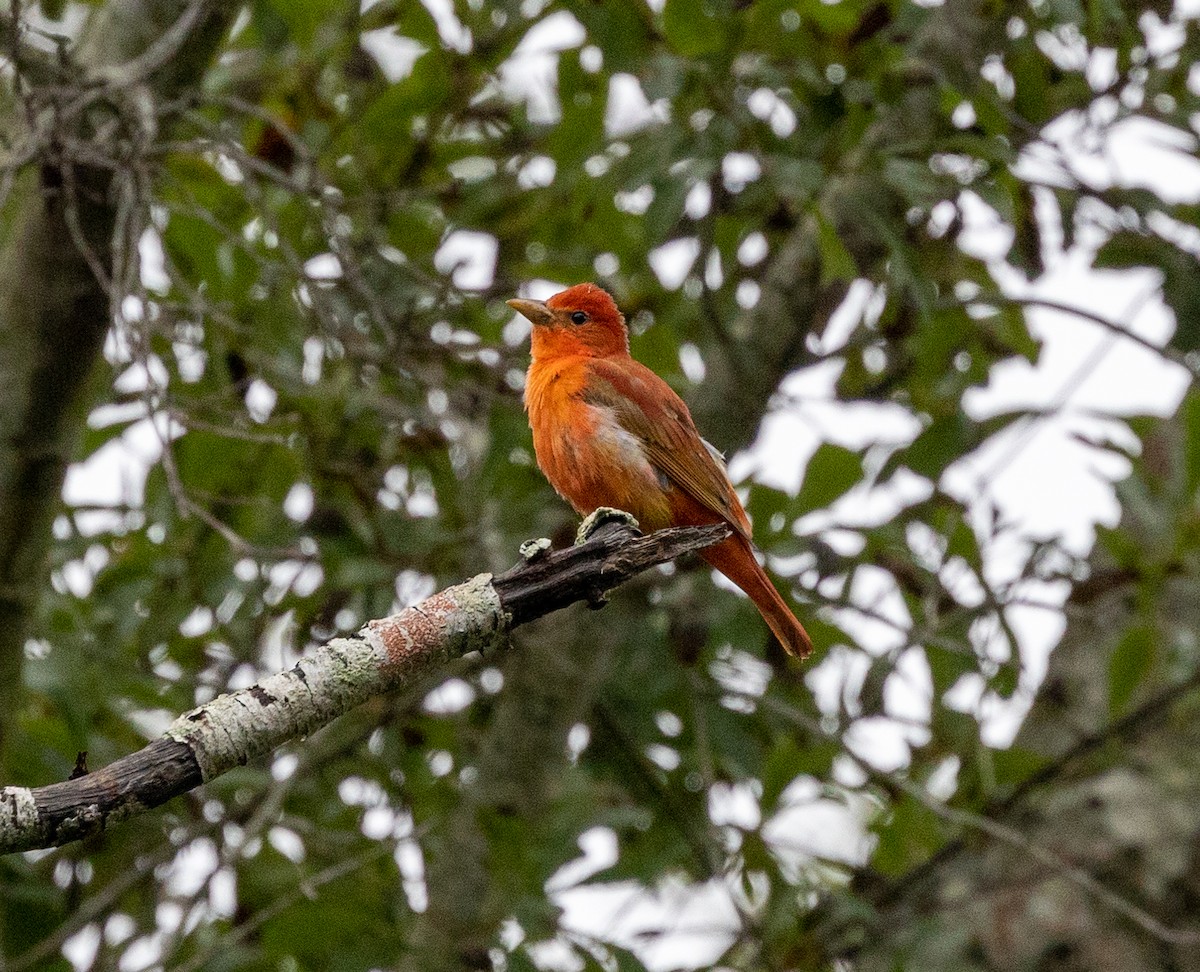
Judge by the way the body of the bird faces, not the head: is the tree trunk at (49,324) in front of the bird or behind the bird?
in front

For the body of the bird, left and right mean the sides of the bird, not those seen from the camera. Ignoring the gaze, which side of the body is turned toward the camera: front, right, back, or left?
left

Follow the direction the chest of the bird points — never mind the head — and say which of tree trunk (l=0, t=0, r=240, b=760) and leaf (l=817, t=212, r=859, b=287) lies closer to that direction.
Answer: the tree trunk
